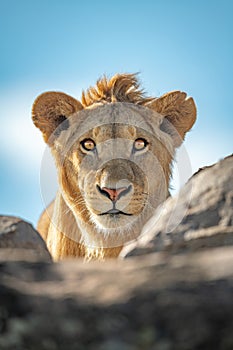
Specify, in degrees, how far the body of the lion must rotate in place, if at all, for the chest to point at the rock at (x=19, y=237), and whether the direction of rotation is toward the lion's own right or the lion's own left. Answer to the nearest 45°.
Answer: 0° — it already faces it

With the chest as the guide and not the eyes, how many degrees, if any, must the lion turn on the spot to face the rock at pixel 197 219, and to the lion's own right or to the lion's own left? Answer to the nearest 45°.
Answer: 0° — it already faces it

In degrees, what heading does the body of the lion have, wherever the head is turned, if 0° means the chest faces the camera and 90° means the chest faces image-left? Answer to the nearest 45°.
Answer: approximately 0°
